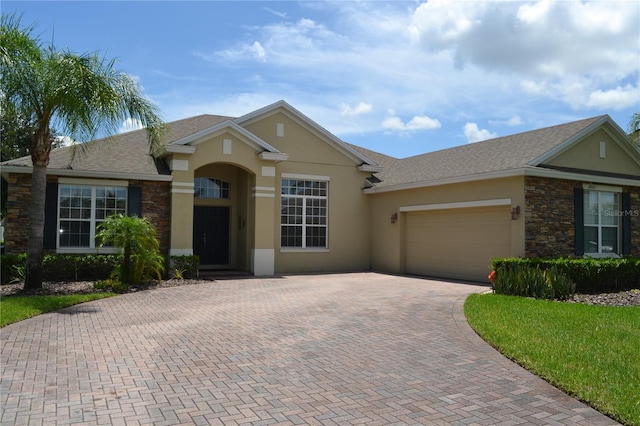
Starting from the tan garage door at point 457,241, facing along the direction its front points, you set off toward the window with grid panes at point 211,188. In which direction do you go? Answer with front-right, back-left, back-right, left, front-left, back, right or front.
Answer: front-right

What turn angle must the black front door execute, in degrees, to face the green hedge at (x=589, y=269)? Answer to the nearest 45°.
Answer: approximately 45° to its left

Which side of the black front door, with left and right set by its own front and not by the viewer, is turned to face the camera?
front

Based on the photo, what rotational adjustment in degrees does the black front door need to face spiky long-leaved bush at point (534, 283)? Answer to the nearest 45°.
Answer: approximately 45° to its left

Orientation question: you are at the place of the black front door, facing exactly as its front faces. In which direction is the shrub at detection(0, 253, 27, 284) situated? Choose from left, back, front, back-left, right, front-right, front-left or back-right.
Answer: front-right

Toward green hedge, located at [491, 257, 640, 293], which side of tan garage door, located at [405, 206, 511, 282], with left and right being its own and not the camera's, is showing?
left

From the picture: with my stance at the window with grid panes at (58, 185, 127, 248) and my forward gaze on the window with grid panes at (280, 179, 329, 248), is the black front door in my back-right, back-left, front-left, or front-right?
front-left

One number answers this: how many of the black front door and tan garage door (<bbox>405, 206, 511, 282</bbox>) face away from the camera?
0

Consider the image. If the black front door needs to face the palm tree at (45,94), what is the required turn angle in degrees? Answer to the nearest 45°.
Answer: approximately 45° to its right

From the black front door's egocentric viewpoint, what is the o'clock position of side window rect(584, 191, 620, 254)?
The side window is roughly at 10 o'clock from the black front door.

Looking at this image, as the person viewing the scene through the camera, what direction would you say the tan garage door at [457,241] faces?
facing the viewer and to the left of the viewer
